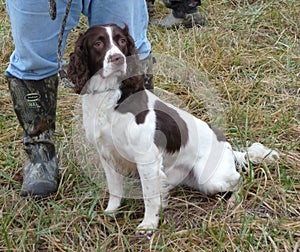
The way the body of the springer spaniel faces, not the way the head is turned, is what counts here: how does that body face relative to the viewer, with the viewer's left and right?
facing the viewer and to the left of the viewer
